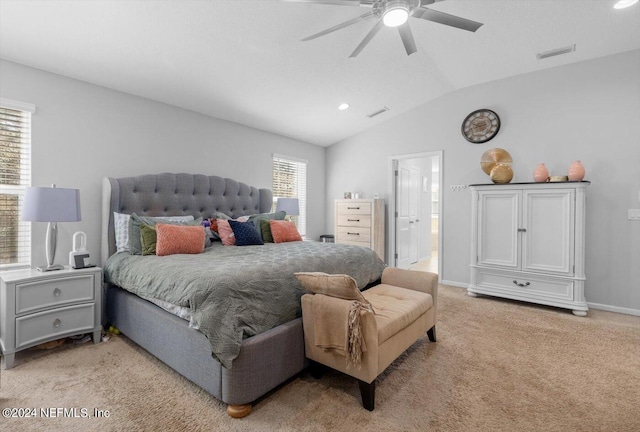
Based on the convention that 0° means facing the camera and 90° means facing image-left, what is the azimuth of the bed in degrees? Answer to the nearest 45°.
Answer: approximately 315°

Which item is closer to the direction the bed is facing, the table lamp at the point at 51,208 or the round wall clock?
the round wall clock

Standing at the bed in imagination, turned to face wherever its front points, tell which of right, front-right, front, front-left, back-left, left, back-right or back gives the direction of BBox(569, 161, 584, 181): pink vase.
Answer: front-left

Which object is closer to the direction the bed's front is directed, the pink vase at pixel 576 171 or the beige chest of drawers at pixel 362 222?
the pink vase

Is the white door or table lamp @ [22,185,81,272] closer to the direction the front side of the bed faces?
the white door

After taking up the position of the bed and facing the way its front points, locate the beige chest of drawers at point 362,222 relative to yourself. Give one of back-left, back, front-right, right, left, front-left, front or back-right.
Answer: left

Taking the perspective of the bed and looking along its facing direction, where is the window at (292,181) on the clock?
The window is roughly at 8 o'clock from the bed.

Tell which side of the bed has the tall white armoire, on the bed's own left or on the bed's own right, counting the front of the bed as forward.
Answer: on the bed's own left

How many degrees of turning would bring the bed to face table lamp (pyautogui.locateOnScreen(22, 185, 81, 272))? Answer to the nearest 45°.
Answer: approximately 180°

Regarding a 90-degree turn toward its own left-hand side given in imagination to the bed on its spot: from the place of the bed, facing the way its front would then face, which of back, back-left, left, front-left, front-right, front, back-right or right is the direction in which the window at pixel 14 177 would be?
left

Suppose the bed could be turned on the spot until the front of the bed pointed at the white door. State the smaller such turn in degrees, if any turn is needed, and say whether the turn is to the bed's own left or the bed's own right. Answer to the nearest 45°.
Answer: approximately 90° to the bed's own left
